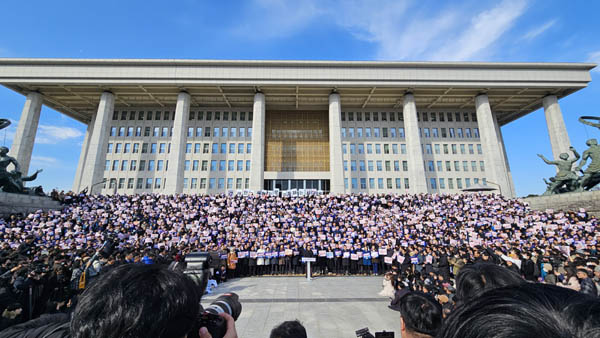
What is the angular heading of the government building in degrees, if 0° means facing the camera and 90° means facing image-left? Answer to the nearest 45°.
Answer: approximately 0°

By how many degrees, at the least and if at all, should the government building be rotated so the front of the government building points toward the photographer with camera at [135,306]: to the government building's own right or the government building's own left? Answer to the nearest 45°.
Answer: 0° — it already faces them

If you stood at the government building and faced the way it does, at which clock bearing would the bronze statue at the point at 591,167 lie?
The bronze statue is roughly at 10 o'clock from the government building.

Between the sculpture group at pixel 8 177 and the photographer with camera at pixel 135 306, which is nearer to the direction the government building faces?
the photographer with camera

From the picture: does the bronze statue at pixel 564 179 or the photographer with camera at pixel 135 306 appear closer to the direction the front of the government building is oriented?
the photographer with camera

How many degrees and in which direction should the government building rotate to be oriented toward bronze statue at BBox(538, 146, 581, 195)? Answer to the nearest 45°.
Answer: approximately 45° to its left
